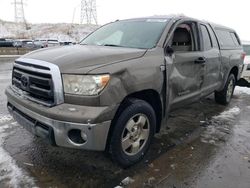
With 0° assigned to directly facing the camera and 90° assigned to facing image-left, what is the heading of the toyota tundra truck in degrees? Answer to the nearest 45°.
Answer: approximately 45°
